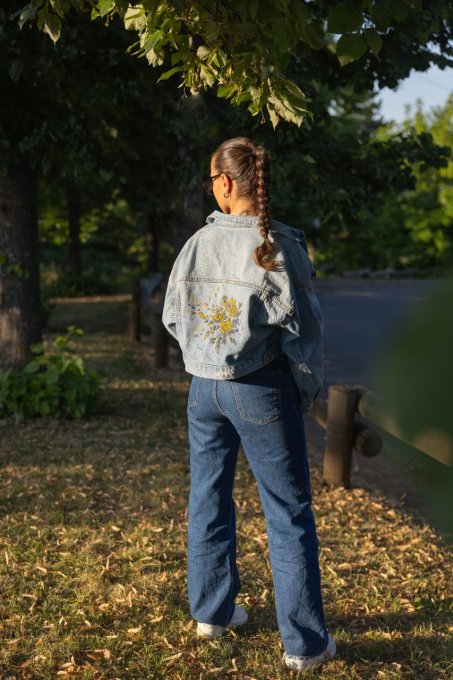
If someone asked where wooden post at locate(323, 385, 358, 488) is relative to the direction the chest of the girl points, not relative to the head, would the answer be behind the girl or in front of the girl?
in front

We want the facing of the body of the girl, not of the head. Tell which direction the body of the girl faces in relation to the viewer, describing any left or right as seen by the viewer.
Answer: facing away from the viewer and to the right of the viewer

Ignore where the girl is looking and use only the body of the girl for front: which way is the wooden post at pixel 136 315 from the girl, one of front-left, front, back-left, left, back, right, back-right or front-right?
front-left

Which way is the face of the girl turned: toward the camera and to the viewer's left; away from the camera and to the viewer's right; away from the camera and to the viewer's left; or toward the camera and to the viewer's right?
away from the camera and to the viewer's left

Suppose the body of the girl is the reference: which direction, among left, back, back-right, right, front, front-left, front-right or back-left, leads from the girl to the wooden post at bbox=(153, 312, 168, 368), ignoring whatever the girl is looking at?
front-left
